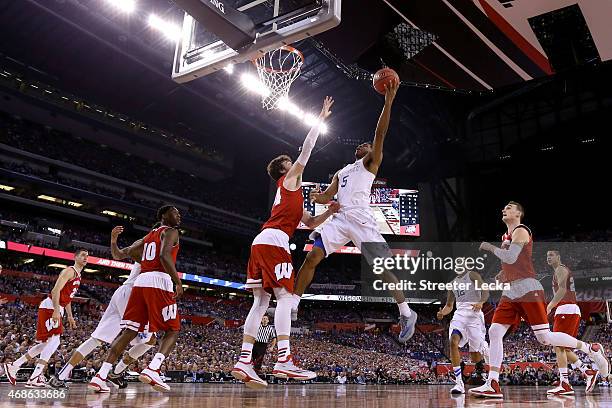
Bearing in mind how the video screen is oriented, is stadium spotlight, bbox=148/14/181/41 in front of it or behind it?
in front

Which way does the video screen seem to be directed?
toward the camera

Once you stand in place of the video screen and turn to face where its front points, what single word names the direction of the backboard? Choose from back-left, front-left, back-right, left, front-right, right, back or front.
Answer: front
